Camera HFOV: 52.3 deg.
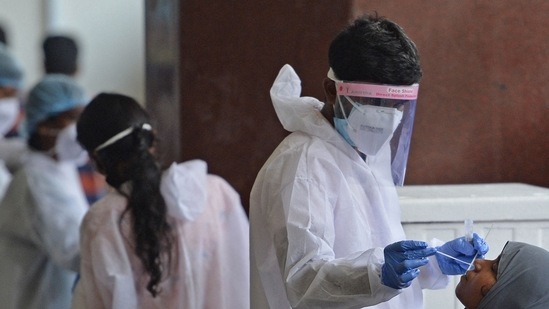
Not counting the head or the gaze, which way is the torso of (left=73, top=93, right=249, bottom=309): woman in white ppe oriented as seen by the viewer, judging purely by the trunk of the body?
away from the camera

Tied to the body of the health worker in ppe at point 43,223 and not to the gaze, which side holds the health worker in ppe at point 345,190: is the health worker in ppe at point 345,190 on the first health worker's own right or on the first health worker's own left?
on the first health worker's own right

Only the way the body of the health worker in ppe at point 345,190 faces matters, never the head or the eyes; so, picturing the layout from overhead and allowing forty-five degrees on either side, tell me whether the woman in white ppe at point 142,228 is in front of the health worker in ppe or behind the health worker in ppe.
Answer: behind

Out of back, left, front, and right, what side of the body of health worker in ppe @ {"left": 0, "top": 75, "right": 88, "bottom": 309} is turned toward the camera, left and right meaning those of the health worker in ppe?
right

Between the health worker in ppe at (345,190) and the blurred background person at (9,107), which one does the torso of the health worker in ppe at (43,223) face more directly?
the health worker in ppe

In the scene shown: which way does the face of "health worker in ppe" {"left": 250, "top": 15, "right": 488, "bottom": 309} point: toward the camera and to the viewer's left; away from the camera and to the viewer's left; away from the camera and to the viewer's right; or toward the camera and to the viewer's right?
toward the camera and to the viewer's right
